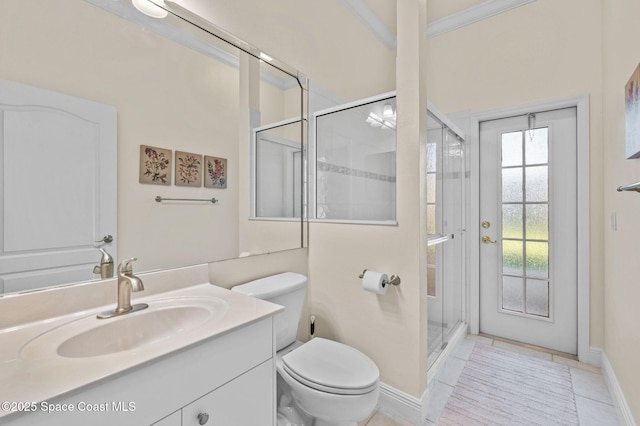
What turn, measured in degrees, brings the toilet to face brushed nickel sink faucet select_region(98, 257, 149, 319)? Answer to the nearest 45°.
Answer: approximately 90° to its right

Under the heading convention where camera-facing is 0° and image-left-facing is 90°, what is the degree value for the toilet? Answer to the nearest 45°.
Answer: approximately 315°

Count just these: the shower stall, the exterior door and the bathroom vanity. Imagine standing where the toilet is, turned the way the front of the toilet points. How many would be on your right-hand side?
1

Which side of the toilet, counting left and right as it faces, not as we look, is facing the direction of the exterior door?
left

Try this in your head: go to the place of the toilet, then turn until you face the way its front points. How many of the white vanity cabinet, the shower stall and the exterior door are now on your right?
1

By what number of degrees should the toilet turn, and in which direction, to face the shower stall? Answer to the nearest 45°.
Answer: approximately 90° to its left

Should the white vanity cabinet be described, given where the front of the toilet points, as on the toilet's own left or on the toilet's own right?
on the toilet's own right
